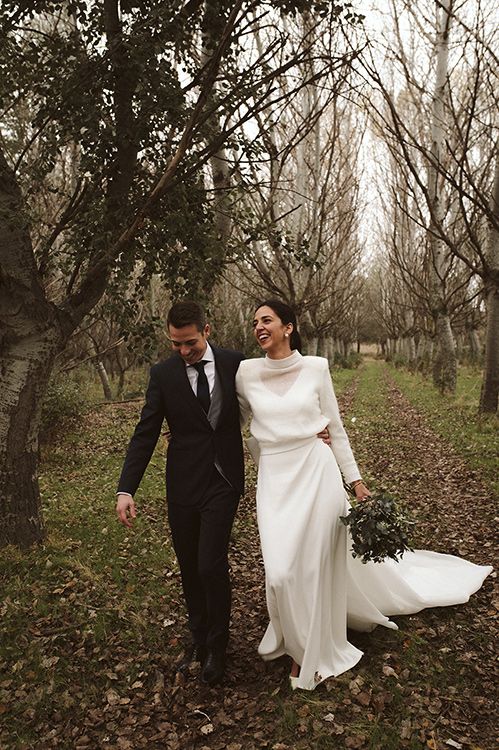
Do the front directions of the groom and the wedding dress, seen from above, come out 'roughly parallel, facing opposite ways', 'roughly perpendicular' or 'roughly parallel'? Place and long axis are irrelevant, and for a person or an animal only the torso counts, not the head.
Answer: roughly parallel

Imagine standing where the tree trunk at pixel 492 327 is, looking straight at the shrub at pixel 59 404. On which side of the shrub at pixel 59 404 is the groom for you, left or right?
left

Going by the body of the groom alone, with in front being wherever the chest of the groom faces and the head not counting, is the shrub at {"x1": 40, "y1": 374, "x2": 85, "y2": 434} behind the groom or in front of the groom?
behind

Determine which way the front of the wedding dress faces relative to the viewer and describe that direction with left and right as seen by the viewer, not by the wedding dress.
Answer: facing the viewer

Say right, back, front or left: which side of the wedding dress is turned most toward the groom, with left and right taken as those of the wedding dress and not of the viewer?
right

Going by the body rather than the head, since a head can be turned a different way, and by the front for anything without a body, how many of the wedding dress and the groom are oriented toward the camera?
2

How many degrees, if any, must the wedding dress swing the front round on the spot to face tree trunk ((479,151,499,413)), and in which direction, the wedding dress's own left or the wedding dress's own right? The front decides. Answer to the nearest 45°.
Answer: approximately 180°

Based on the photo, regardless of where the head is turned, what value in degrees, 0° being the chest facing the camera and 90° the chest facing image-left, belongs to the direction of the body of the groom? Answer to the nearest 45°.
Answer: approximately 0°

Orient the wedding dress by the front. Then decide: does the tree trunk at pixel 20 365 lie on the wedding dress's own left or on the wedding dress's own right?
on the wedding dress's own right

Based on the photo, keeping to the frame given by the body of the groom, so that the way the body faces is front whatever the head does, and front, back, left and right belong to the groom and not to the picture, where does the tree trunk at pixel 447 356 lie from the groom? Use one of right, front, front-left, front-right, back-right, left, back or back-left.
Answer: back-left

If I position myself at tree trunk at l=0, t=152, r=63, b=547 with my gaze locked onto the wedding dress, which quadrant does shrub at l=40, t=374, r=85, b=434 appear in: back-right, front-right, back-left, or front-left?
back-left

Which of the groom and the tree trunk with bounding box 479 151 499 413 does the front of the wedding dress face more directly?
the groom

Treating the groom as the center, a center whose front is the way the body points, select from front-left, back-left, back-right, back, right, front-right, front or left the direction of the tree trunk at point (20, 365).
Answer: back-right
